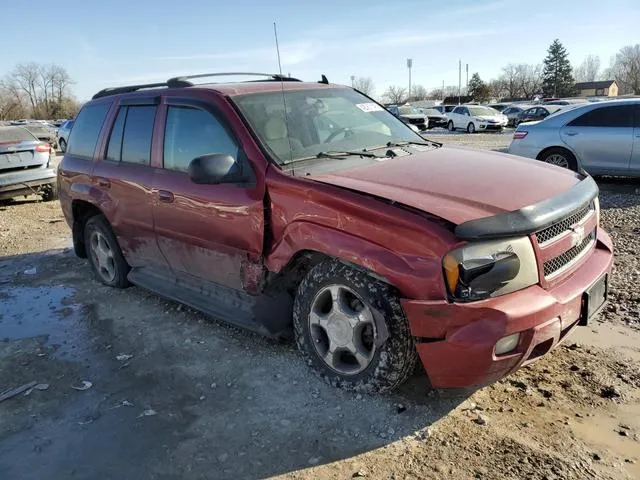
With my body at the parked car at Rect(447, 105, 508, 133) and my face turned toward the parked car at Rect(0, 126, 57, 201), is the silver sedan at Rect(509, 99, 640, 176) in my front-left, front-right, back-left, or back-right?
front-left

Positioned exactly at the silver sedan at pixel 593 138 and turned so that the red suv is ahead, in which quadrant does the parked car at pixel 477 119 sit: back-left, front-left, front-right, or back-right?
back-right

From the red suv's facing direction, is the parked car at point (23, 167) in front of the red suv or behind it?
behind

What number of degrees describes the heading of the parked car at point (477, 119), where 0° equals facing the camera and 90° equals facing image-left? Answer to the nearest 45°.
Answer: approximately 315°

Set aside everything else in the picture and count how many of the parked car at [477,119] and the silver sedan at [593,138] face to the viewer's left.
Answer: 0

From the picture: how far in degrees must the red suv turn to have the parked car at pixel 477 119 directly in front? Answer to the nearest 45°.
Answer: approximately 135° to its left

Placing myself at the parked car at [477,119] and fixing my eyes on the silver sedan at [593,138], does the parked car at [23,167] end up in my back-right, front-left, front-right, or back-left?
front-right

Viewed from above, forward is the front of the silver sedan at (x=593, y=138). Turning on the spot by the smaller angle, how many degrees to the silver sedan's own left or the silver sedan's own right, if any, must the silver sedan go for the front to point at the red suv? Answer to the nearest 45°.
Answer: approximately 90° to the silver sedan's own right

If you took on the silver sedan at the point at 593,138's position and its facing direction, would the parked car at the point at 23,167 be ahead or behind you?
behind

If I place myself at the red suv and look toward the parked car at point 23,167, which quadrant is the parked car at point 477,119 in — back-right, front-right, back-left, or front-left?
front-right

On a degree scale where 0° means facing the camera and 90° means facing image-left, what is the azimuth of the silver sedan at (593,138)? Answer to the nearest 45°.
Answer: approximately 270°

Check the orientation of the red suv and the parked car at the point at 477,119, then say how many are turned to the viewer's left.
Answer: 0

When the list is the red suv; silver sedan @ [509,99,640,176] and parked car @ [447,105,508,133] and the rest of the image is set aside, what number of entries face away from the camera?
0

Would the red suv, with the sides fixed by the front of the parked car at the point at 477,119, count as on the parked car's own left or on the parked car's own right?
on the parked car's own right

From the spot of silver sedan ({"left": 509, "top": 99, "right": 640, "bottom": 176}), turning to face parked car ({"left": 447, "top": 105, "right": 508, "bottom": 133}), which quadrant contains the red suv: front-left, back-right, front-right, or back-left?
back-left
